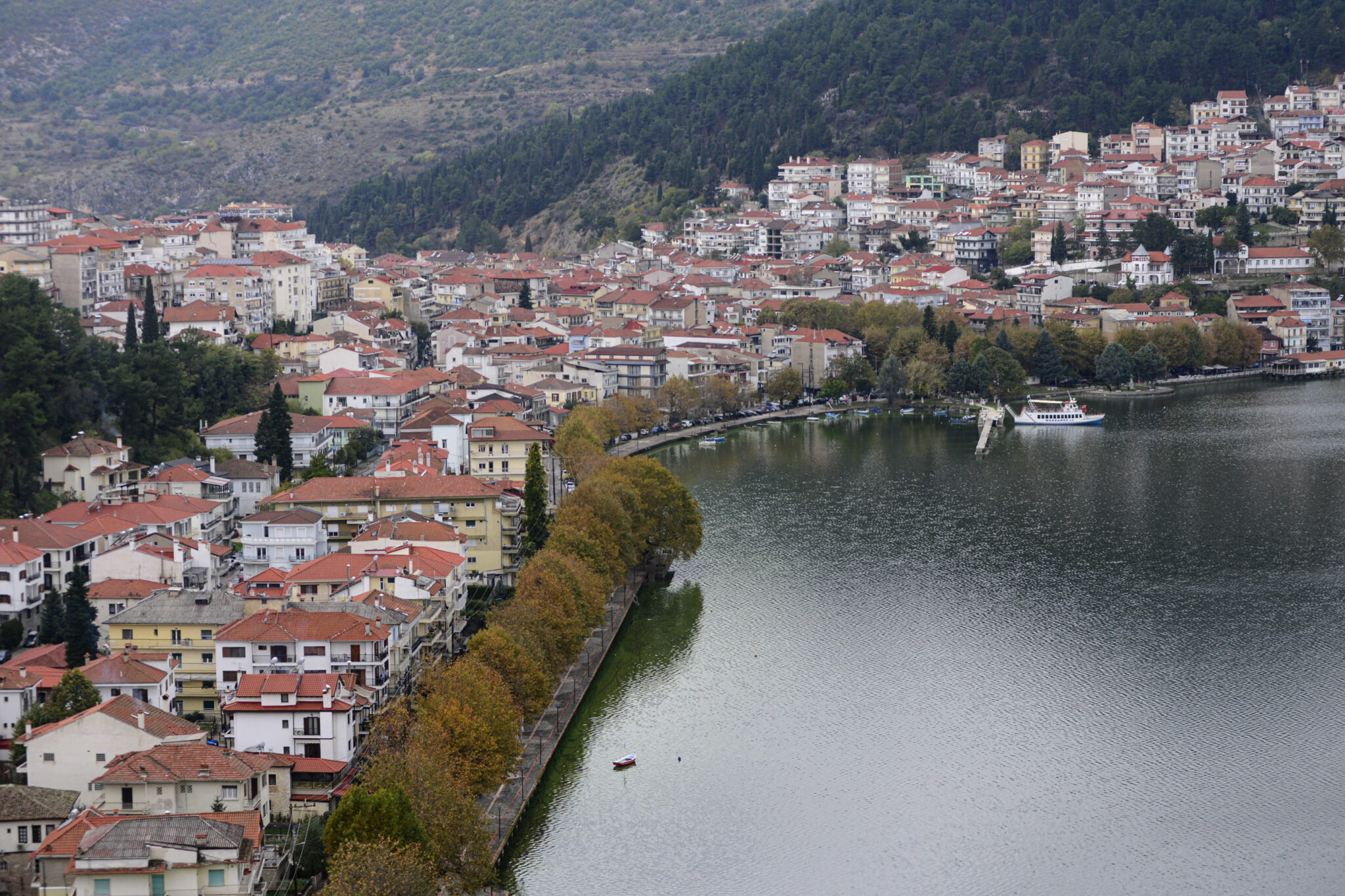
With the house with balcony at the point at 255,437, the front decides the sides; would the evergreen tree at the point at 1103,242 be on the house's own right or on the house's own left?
on the house's own left

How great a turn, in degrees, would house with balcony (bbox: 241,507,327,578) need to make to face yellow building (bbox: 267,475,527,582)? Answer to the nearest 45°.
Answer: approximately 90° to its left

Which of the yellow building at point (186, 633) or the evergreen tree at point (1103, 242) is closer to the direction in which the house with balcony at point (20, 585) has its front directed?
the yellow building

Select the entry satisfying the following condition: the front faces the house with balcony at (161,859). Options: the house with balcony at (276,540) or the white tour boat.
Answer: the house with balcony at (276,540)

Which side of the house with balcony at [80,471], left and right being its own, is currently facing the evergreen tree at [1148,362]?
left

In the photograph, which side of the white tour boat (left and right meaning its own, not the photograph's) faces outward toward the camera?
right

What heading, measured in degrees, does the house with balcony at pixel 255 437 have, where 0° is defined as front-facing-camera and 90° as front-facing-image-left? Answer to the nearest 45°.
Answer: approximately 315°

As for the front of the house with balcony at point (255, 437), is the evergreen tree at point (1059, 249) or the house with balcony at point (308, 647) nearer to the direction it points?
the house with balcony

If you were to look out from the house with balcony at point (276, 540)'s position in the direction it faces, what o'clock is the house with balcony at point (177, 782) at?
the house with balcony at point (177, 782) is roughly at 12 o'clock from the house with balcony at point (276, 540).

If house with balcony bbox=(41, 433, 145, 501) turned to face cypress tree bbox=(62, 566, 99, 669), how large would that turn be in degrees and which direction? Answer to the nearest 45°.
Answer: approximately 45° to its right
